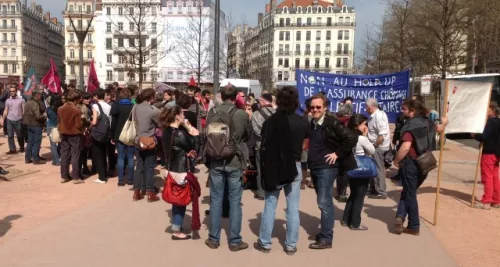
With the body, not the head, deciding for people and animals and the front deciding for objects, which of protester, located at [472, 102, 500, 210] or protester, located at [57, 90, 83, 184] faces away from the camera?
protester, located at [57, 90, 83, 184]

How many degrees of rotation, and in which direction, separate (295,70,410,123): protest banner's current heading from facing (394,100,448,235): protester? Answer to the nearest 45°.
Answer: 0° — it already faces them

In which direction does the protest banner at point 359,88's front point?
toward the camera

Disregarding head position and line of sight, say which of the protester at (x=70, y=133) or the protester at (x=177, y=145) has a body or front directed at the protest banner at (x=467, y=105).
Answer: the protester at (x=177, y=145)

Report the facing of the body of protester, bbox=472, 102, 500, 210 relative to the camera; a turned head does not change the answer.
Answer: to the viewer's left

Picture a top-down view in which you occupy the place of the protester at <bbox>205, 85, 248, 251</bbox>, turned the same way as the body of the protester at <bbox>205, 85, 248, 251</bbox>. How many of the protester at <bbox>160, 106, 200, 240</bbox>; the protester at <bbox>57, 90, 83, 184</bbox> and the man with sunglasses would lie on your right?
1

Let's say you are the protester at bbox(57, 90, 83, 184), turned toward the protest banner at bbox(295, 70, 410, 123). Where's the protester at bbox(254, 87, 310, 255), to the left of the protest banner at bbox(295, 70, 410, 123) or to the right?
right

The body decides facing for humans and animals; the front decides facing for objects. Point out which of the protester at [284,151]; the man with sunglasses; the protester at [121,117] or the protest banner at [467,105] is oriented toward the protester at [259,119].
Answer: the protester at [284,151]

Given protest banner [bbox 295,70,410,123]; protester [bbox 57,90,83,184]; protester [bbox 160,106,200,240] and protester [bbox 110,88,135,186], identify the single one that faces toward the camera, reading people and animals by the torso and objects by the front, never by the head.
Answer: the protest banner

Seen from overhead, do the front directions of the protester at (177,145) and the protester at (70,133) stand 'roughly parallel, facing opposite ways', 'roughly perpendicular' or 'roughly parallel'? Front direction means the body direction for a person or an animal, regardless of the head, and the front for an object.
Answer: roughly perpendicular

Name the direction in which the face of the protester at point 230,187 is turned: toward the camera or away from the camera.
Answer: away from the camera

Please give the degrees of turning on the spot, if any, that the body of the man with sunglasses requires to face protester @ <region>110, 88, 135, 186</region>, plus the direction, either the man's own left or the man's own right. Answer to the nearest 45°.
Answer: approximately 90° to the man's own right

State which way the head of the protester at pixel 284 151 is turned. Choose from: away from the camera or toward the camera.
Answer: away from the camera

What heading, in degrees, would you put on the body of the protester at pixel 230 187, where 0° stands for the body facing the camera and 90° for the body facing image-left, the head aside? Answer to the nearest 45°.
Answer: approximately 180°

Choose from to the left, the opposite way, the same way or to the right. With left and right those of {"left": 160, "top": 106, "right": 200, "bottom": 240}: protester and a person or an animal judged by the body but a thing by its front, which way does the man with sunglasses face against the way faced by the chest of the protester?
the opposite way

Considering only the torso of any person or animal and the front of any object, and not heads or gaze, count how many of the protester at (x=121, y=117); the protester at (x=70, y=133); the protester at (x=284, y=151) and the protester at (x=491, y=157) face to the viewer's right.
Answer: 0
